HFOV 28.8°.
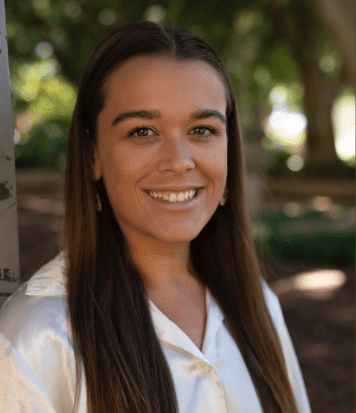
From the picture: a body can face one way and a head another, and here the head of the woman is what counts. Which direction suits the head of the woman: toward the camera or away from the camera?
toward the camera

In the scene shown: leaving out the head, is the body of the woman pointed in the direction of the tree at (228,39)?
no

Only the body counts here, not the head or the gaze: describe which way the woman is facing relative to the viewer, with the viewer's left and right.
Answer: facing the viewer and to the right of the viewer
